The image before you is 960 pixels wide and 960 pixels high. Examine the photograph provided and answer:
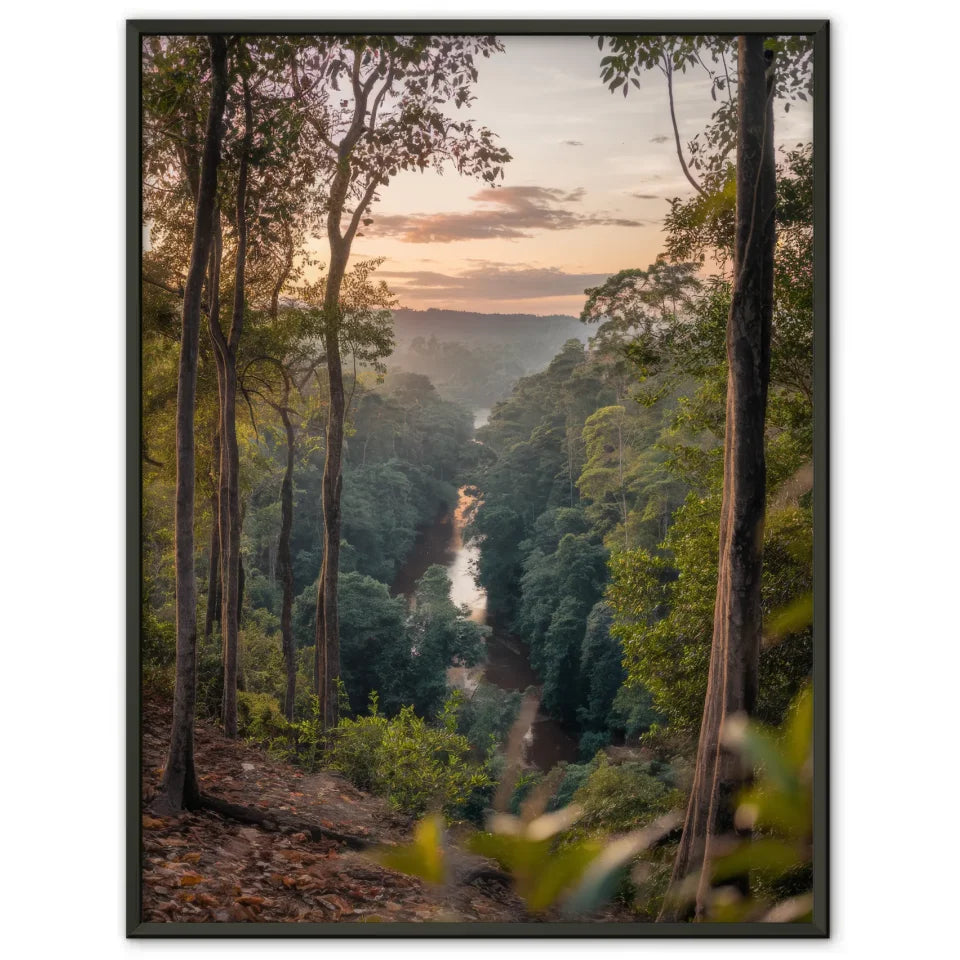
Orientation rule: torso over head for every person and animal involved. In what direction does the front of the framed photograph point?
toward the camera
